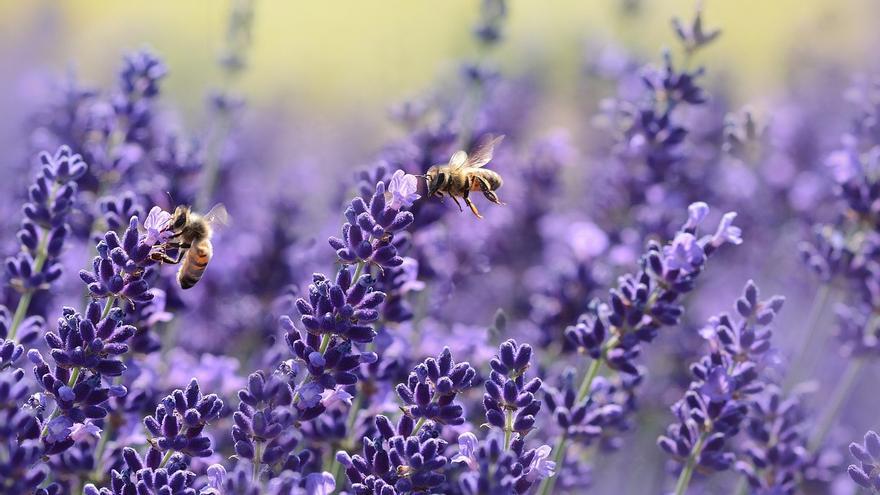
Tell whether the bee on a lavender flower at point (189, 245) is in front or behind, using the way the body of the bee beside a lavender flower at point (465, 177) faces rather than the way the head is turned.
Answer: in front

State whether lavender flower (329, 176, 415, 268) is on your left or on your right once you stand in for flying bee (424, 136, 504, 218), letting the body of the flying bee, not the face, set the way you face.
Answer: on your left

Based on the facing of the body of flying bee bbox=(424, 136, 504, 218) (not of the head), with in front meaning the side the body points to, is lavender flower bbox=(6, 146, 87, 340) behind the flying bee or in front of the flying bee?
in front

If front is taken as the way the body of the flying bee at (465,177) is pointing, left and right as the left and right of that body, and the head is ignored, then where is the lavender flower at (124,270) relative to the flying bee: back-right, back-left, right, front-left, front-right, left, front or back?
front-left

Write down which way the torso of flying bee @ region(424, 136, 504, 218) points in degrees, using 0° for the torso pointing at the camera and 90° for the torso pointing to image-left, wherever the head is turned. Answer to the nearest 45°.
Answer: approximately 90°
